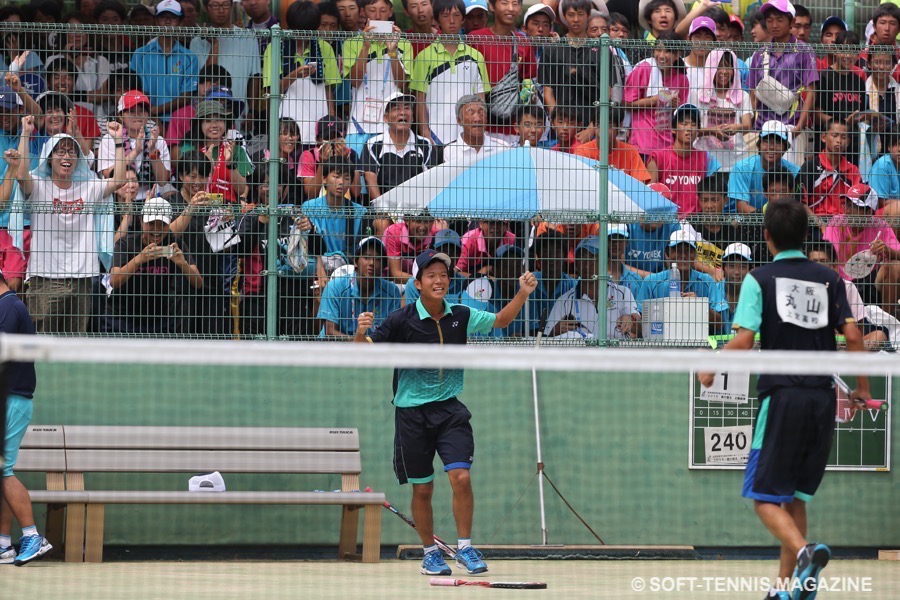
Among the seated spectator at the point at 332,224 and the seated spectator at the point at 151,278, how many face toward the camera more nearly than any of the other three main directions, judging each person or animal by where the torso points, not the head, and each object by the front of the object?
2

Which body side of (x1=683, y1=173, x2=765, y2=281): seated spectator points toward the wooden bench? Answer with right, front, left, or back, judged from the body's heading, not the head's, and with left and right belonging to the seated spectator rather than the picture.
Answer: right

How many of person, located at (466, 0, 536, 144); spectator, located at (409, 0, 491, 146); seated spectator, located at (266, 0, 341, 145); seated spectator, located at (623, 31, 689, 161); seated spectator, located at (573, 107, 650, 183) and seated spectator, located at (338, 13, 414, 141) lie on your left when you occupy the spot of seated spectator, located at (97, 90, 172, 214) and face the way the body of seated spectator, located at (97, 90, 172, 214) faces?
6

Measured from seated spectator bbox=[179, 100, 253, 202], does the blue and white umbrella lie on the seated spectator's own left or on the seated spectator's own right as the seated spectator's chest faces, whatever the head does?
on the seated spectator's own left

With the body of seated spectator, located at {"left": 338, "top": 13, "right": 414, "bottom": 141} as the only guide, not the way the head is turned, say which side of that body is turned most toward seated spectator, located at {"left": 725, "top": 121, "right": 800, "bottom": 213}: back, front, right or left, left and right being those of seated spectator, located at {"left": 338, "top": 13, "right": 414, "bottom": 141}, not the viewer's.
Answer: left

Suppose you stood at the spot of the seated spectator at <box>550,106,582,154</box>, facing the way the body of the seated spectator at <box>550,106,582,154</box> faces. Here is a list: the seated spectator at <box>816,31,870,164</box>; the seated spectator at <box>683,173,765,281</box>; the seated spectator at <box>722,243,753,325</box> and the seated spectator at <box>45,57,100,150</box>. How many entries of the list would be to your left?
3

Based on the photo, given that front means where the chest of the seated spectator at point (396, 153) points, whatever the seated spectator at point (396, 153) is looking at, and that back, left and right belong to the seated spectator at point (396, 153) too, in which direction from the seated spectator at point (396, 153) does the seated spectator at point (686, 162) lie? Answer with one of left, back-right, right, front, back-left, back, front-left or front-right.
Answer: left

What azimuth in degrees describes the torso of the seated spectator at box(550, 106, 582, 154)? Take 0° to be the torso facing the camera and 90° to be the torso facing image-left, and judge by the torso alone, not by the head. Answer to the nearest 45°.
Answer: approximately 0°

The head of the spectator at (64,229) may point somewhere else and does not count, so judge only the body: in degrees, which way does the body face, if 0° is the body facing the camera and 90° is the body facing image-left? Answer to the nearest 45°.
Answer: approximately 0°
